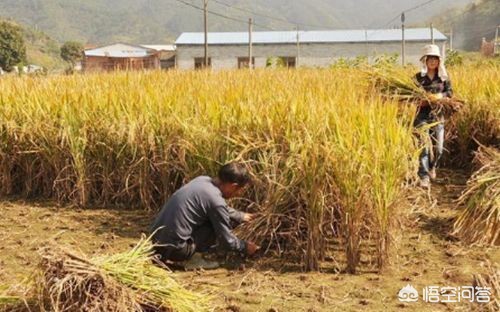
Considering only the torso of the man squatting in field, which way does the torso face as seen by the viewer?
to the viewer's right

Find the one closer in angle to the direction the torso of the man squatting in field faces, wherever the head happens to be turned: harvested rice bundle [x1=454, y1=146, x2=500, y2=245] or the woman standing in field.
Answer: the harvested rice bundle

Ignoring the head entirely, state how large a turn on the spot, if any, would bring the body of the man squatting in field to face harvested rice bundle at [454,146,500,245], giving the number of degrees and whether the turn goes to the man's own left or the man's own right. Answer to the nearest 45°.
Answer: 0° — they already face it

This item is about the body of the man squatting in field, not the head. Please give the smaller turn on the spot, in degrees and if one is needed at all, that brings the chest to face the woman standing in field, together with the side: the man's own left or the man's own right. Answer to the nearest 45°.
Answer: approximately 45° to the man's own left

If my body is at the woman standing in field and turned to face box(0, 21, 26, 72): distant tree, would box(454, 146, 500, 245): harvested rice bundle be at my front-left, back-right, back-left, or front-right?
back-left

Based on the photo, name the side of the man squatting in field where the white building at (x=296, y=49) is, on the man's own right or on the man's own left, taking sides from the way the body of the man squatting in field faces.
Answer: on the man's own left

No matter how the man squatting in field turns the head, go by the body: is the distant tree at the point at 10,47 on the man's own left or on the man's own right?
on the man's own left

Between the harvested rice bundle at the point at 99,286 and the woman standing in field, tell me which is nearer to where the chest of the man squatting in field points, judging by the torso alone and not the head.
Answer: the woman standing in field

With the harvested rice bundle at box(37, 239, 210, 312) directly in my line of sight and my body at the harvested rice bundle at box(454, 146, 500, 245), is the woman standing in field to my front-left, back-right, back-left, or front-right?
back-right
